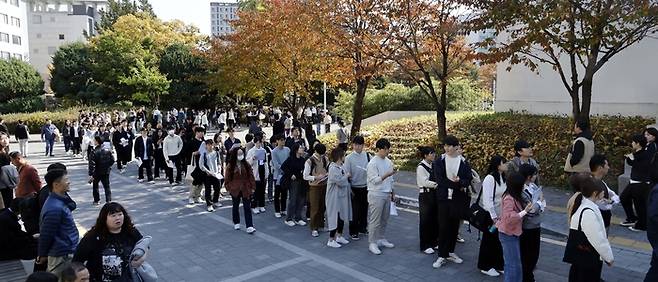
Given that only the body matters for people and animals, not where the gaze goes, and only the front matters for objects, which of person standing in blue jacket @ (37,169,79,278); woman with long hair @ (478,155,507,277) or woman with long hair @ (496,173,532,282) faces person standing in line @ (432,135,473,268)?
person standing in blue jacket @ (37,169,79,278)

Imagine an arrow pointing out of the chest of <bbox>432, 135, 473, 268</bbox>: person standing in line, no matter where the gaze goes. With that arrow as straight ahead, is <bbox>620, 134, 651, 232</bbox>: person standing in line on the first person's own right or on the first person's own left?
on the first person's own left

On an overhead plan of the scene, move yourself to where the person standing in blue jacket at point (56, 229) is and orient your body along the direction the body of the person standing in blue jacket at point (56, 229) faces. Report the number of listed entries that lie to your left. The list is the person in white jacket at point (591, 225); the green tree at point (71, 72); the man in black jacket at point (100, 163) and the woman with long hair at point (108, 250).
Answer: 2

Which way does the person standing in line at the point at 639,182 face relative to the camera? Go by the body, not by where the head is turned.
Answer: to the viewer's left

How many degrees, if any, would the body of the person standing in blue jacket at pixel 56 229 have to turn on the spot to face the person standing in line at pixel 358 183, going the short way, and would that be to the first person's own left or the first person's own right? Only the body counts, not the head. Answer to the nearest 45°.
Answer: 0° — they already face them

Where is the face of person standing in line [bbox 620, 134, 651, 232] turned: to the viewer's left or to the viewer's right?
to the viewer's left

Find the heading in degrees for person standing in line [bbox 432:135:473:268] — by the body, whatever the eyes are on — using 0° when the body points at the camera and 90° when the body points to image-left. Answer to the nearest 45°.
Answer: approximately 0°
